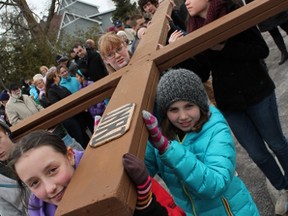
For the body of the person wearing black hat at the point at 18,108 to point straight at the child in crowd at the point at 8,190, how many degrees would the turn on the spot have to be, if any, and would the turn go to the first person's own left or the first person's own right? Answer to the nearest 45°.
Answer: approximately 45° to the first person's own right

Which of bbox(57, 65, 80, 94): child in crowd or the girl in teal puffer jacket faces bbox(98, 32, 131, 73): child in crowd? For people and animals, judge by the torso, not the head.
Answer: bbox(57, 65, 80, 94): child in crowd

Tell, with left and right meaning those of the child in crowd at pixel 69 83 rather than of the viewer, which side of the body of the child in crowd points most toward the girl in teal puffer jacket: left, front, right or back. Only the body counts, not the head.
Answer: front

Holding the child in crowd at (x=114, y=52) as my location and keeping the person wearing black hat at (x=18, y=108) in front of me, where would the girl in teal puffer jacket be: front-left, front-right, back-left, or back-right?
back-left

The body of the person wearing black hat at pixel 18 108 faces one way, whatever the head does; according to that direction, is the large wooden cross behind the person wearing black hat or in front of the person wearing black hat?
in front

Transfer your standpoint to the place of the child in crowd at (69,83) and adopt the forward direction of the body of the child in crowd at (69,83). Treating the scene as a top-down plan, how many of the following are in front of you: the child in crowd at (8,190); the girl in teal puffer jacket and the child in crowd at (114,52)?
3

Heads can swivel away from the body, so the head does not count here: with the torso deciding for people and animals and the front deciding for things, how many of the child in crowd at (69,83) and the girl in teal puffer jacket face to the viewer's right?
0

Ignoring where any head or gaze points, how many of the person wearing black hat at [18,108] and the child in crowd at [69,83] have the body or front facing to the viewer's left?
0

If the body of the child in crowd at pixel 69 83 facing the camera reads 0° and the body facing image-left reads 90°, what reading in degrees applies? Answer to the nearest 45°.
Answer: approximately 0°

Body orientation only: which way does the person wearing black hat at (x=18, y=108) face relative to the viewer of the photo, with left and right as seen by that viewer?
facing the viewer and to the right of the viewer

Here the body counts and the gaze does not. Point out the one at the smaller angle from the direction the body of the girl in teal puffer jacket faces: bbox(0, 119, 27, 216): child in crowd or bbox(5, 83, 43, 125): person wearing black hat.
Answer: the child in crowd

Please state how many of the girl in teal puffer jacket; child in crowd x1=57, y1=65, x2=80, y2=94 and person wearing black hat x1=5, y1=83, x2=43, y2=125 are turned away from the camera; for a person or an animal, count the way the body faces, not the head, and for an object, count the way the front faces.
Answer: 0

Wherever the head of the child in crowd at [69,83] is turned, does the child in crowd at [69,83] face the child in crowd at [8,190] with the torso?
yes

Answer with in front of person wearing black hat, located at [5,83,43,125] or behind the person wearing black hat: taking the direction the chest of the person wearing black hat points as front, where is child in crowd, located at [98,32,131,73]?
in front
